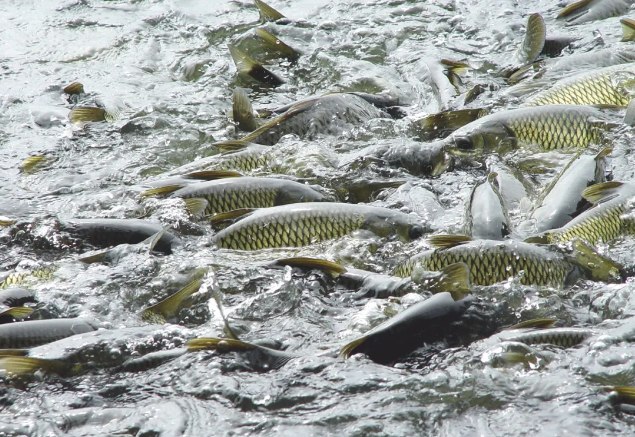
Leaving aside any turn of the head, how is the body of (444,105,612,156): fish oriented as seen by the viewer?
to the viewer's left

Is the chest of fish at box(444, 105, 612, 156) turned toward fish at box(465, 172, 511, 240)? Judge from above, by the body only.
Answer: no

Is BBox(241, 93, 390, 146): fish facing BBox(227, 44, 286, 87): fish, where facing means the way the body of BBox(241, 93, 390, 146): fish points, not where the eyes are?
no

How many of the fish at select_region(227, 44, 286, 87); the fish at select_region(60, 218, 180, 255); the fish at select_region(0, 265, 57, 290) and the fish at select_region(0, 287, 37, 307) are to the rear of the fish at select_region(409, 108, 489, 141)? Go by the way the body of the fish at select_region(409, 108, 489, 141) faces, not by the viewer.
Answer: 0

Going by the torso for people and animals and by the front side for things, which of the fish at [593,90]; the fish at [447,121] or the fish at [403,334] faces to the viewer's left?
the fish at [447,121]

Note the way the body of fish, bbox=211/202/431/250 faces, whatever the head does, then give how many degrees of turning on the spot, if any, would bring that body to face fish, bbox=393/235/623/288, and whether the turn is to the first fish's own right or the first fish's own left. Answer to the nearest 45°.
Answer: approximately 45° to the first fish's own right

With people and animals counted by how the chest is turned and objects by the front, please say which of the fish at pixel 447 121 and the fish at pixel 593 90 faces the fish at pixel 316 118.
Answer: the fish at pixel 447 121

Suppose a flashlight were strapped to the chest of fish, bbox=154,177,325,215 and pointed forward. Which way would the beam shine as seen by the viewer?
to the viewer's right

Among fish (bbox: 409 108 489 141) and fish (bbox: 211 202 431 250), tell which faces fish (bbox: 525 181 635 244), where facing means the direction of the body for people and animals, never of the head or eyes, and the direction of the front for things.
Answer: fish (bbox: 211 202 431 250)

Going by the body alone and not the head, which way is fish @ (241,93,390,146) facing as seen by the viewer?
to the viewer's right

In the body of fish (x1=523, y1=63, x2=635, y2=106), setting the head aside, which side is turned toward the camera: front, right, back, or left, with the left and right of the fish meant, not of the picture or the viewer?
right

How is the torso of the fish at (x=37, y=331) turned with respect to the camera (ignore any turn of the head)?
to the viewer's right

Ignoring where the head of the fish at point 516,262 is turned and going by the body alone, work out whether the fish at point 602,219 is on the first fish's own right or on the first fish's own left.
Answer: on the first fish's own left

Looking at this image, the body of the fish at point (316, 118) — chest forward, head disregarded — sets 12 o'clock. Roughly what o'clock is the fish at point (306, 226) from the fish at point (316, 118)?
the fish at point (306, 226) is roughly at 3 o'clock from the fish at point (316, 118).
